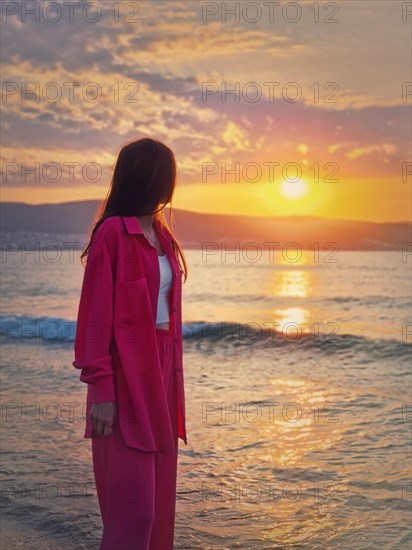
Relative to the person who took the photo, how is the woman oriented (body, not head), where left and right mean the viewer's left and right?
facing the viewer and to the right of the viewer

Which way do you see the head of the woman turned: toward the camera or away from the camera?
away from the camera
